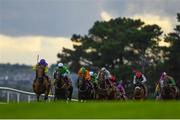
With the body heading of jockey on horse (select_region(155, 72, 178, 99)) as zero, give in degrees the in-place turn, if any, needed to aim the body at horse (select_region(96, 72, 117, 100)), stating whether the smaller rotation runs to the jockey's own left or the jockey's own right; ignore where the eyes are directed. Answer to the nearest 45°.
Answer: approximately 45° to the jockey's own right

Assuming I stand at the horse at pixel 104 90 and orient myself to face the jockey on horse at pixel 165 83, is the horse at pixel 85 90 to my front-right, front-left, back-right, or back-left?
back-right
